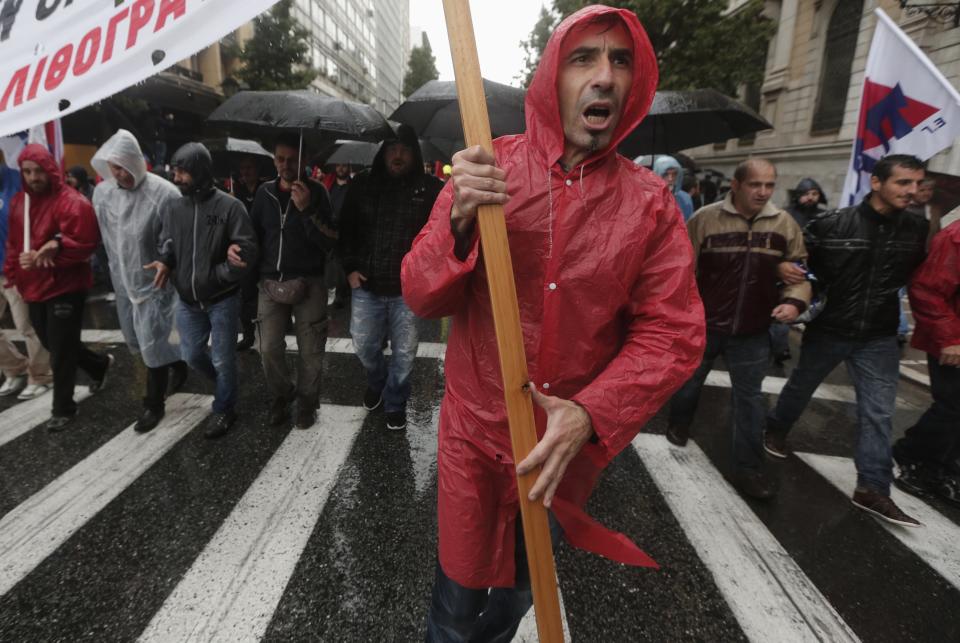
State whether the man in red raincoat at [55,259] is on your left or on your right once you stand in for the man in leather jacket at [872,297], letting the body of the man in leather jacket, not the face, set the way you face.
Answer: on your right

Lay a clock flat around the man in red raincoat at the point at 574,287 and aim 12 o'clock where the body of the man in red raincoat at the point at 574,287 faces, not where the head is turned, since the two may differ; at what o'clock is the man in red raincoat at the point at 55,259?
the man in red raincoat at the point at 55,259 is roughly at 4 o'clock from the man in red raincoat at the point at 574,287.

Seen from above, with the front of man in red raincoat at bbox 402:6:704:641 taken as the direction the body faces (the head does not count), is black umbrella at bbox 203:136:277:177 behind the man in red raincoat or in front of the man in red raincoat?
behind

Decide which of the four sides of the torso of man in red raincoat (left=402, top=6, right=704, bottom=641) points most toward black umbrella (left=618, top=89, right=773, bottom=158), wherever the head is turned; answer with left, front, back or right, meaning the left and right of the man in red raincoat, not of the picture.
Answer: back

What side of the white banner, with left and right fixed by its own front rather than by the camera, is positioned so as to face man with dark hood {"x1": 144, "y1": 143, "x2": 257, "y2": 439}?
back

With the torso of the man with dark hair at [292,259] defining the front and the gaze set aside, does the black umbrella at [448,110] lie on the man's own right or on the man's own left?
on the man's own left

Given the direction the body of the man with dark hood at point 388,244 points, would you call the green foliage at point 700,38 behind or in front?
behind
